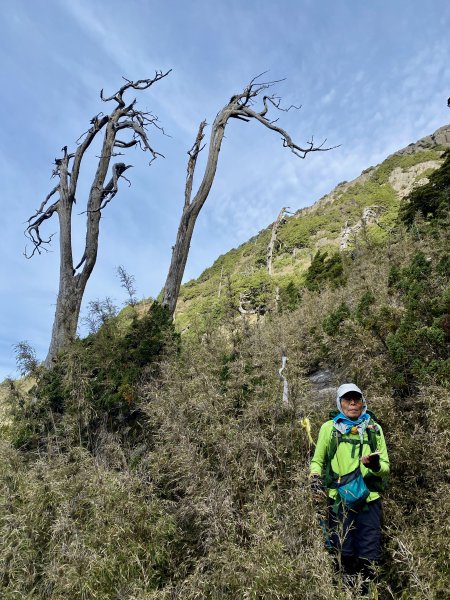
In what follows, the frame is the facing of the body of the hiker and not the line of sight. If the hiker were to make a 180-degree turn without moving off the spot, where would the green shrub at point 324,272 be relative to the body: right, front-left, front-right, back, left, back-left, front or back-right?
front

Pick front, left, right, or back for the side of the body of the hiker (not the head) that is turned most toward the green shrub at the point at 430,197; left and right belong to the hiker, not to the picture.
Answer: back

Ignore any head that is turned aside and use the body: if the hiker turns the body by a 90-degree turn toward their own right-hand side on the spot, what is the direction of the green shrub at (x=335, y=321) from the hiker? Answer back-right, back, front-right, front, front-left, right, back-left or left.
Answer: right

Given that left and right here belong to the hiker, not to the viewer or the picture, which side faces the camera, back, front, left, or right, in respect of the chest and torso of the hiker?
front
